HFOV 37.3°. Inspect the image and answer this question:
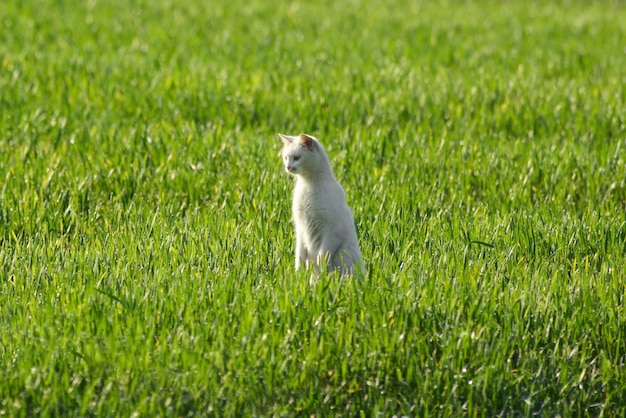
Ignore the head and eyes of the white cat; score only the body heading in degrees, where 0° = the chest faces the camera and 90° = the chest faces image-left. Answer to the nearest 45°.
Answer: approximately 45°
